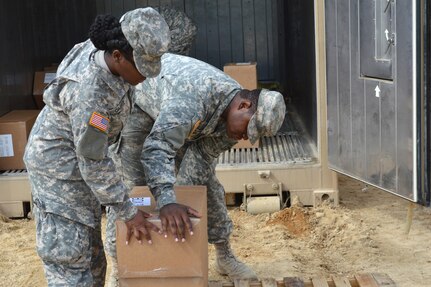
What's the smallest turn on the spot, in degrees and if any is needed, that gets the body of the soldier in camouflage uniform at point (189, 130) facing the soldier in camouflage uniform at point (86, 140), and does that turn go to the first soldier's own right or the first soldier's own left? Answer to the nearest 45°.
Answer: approximately 135° to the first soldier's own right

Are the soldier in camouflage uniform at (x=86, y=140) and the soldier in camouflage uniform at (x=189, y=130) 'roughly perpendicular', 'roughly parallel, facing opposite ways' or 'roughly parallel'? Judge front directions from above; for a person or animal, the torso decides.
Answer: roughly parallel

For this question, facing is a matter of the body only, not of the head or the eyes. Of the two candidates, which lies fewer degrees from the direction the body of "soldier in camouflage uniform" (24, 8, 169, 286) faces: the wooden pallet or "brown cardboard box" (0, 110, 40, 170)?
the wooden pallet

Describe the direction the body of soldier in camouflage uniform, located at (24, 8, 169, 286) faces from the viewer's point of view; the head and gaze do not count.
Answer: to the viewer's right

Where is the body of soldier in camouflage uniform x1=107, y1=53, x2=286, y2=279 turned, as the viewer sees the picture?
to the viewer's right

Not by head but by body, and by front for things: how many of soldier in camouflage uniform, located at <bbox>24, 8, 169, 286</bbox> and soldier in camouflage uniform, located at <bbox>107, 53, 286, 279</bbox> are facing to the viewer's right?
2

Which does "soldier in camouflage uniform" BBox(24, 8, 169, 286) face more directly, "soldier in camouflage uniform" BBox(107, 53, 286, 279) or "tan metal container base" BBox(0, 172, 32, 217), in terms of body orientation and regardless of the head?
the soldier in camouflage uniform

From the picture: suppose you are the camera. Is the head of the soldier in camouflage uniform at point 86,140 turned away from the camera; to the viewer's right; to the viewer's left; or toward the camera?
to the viewer's right

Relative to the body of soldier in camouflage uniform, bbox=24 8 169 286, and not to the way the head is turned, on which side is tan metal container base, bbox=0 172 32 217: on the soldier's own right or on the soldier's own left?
on the soldier's own left
